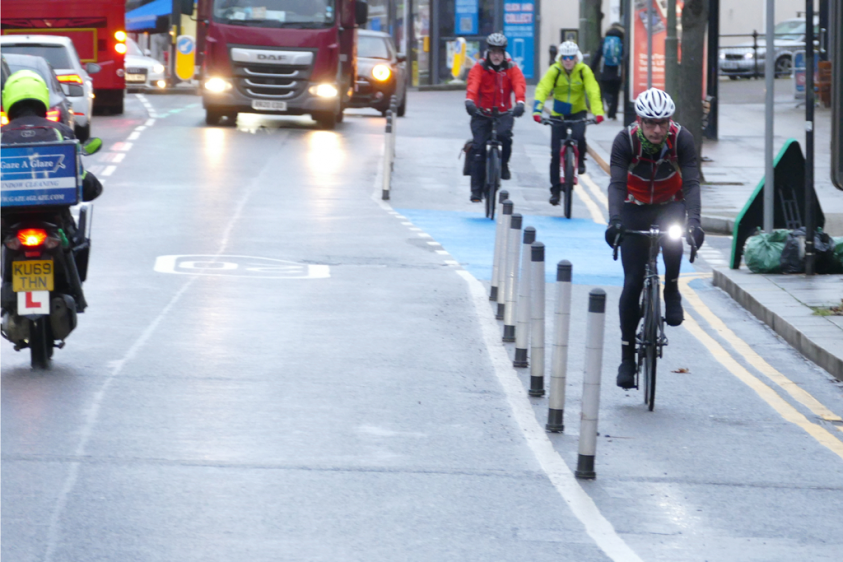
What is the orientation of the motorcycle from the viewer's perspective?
away from the camera

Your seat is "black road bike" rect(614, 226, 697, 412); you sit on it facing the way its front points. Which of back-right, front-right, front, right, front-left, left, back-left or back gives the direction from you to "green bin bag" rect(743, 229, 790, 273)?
back

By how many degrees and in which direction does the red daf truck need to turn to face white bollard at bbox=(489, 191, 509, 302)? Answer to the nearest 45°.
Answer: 0° — it already faces it

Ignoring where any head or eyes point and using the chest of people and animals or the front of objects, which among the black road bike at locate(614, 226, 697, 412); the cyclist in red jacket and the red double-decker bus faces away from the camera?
the red double-decker bus

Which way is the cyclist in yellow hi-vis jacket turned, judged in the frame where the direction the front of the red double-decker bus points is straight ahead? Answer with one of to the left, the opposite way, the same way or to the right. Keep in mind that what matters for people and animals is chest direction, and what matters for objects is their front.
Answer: the opposite way

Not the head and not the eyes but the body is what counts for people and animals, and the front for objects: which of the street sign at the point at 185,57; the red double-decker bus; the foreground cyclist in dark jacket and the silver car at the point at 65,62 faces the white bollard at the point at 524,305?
the street sign

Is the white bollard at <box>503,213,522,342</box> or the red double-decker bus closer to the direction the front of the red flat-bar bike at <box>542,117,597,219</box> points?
the white bollard

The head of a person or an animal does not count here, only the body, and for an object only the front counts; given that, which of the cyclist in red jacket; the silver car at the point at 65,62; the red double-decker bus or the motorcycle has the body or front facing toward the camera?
the cyclist in red jacket

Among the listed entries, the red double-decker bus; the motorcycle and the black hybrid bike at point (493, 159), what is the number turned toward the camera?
1

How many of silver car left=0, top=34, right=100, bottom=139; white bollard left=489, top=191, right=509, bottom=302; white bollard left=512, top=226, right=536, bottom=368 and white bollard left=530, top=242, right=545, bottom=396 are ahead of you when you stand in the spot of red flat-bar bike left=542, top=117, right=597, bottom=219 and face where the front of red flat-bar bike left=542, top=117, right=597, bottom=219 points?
3

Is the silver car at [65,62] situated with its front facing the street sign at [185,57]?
yes
